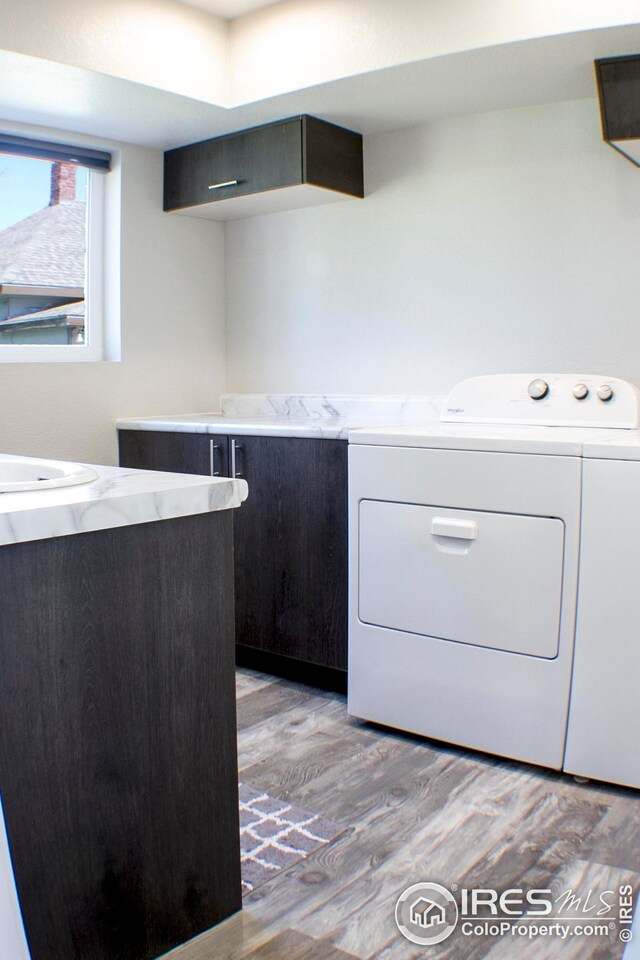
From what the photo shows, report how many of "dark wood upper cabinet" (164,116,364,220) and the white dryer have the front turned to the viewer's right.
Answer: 0

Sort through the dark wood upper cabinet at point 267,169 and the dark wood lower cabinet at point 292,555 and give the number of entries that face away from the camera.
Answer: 0

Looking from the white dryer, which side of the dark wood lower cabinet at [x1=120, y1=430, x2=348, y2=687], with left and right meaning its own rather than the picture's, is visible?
left

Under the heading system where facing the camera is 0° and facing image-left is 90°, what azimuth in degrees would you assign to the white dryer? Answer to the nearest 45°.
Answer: approximately 45°

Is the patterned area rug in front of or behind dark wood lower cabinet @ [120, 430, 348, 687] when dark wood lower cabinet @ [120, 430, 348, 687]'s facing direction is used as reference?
in front

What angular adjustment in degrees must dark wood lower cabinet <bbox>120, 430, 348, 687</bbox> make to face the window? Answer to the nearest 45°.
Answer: approximately 90° to its right

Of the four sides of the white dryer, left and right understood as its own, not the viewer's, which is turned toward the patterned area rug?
front

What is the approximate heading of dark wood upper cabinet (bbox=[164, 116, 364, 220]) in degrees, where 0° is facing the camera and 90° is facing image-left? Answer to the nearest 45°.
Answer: approximately 45°

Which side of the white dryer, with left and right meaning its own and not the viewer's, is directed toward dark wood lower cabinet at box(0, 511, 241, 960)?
front

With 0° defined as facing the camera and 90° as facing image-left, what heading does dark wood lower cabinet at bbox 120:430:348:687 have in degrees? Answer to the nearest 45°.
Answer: approximately 45°

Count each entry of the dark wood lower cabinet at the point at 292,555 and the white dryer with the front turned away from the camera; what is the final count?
0
